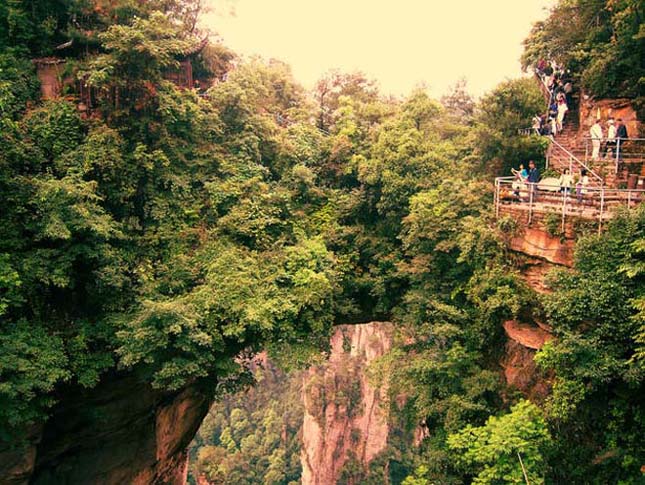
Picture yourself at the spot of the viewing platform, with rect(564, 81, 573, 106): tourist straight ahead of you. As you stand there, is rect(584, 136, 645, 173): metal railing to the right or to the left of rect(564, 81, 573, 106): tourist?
right

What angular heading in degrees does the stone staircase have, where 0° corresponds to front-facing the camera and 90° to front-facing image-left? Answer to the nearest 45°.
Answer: approximately 0°

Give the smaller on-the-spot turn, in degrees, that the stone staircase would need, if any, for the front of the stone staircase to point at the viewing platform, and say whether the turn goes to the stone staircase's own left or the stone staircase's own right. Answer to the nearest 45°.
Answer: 0° — it already faces it

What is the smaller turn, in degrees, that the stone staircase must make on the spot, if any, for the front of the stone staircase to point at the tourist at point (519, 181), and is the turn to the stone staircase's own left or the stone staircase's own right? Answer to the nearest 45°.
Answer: approximately 45° to the stone staircase's own right

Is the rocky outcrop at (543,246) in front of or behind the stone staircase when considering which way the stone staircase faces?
in front
